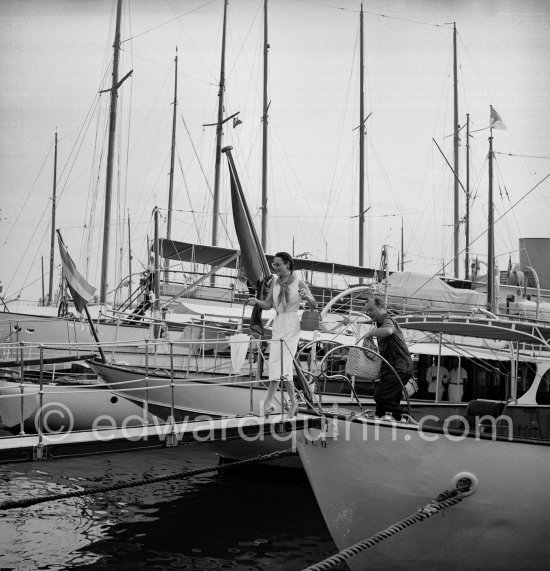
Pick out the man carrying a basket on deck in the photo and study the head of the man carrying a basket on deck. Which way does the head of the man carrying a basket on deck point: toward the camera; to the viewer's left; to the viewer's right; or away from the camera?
to the viewer's left

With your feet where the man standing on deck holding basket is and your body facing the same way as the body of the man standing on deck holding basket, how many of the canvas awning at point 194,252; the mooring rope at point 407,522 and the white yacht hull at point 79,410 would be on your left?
1

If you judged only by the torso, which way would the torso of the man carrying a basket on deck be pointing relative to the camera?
to the viewer's left

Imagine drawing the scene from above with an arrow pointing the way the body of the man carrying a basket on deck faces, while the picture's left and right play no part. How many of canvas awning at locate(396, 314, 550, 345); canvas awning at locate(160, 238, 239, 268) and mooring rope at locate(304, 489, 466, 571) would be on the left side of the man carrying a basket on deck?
1

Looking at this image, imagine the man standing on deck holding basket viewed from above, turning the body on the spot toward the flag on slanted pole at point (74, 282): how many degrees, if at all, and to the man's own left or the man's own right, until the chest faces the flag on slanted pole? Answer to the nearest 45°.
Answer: approximately 45° to the man's own right

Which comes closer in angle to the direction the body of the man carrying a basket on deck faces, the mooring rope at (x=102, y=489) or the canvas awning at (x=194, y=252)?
the mooring rope

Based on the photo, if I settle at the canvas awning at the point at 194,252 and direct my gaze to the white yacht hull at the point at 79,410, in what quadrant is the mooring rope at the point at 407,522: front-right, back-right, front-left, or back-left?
front-left

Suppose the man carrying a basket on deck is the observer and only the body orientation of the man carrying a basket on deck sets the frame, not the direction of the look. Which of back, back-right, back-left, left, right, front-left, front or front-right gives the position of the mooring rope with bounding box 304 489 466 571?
left

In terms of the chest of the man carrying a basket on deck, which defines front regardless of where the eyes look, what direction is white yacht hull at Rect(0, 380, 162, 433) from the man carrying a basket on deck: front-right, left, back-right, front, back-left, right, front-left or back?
front-right

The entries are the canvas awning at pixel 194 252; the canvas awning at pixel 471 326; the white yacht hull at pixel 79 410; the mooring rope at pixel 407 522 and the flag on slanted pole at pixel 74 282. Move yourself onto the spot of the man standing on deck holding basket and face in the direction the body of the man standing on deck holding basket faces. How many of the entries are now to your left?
1

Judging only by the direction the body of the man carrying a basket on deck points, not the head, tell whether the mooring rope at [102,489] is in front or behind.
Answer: in front

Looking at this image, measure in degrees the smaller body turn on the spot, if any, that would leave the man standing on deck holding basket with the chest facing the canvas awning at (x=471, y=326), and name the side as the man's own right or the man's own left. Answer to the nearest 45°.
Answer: approximately 135° to the man's own right

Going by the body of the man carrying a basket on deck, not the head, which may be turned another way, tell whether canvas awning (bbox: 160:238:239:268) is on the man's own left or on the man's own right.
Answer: on the man's own right
